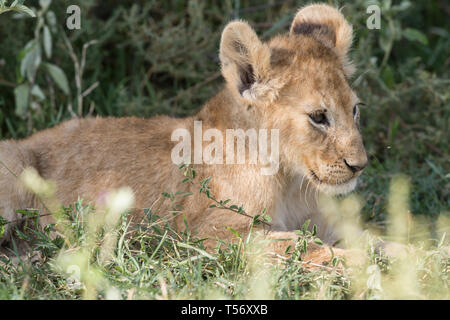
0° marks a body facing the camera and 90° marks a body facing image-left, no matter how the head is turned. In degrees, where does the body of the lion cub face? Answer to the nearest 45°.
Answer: approximately 270°
